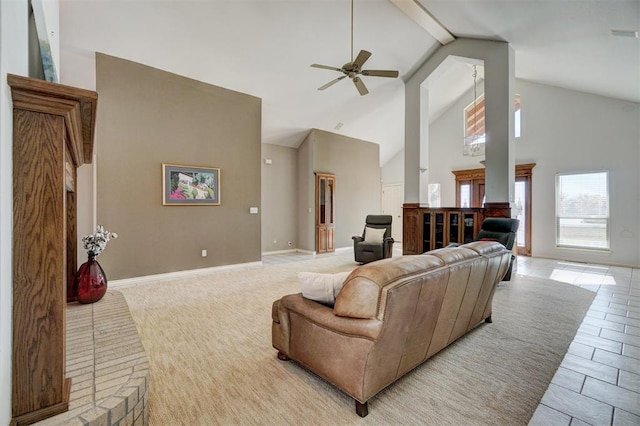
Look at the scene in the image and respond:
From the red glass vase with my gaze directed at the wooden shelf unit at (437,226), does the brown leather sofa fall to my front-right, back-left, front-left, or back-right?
front-right

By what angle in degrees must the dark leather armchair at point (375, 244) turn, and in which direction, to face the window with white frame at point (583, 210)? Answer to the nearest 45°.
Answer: approximately 135° to its left

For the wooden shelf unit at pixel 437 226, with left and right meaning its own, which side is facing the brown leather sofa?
front

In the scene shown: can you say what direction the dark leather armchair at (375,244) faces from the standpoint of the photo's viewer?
facing the viewer and to the left of the viewer

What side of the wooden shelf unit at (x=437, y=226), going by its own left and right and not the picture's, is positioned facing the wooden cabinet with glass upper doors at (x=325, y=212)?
right

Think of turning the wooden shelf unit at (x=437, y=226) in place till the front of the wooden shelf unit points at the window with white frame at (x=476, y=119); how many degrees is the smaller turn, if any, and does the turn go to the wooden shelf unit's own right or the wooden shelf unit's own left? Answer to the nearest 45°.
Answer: approximately 180°

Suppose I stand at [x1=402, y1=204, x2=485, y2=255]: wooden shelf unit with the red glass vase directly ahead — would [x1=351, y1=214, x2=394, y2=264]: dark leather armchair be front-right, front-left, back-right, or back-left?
front-right

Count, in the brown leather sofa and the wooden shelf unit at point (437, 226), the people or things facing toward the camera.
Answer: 1

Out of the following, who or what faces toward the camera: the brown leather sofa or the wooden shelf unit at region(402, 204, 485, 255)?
the wooden shelf unit

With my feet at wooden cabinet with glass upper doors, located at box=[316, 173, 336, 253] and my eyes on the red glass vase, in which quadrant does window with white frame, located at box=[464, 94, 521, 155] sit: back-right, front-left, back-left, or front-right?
back-left

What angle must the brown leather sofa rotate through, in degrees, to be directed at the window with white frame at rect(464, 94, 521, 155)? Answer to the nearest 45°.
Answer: approximately 45° to its right

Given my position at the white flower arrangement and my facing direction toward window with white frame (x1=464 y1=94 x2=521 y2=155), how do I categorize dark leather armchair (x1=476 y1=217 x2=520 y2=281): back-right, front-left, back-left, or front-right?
front-right

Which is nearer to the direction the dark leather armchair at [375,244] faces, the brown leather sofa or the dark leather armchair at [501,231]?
the brown leather sofa

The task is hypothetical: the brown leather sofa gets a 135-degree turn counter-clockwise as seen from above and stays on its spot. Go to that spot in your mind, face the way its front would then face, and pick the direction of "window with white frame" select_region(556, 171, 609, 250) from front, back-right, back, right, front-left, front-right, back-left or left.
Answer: back-left

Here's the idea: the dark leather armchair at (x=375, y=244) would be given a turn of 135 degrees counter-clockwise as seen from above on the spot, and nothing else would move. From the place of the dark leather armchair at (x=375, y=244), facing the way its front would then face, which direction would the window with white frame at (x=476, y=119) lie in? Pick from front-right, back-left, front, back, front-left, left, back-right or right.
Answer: front-left

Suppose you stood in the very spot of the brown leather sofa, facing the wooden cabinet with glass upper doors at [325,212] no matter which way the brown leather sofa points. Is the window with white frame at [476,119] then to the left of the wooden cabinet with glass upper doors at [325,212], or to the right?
right

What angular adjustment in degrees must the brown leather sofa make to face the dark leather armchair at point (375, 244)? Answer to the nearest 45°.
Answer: approximately 45° to its right

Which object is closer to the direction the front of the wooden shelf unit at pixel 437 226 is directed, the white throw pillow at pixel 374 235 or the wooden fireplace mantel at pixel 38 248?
the wooden fireplace mantel
